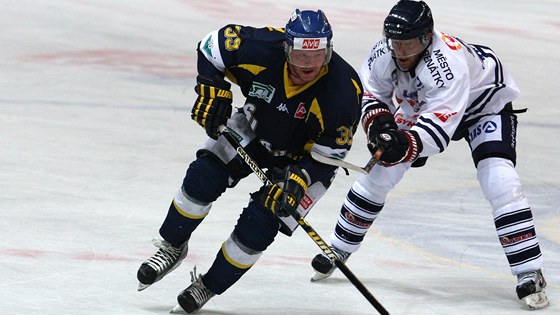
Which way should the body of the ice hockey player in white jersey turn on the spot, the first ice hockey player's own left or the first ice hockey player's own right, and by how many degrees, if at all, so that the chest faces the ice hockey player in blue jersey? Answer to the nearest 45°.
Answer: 0° — they already face them

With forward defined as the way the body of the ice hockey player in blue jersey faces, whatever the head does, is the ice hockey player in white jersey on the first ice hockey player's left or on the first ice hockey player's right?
on the first ice hockey player's left

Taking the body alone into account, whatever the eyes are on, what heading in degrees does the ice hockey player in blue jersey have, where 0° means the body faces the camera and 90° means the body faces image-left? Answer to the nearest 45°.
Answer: approximately 0°
